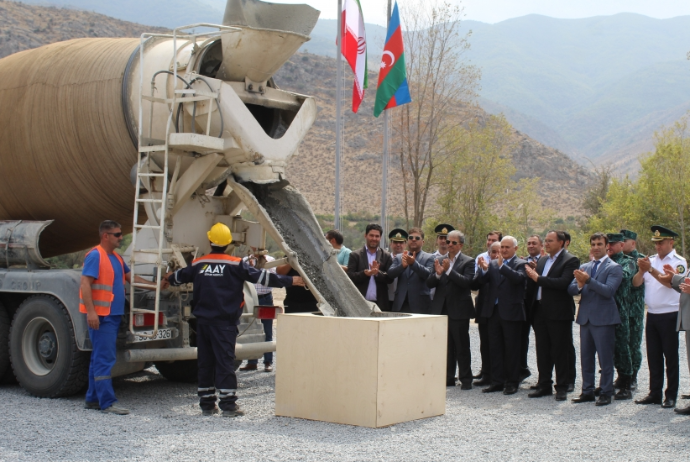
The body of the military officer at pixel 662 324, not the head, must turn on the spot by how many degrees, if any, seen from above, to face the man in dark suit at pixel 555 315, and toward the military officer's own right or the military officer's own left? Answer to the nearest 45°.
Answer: approximately 45° to the military officer's own right

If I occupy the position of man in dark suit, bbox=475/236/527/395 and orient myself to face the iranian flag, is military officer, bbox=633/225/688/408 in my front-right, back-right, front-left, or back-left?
back-right

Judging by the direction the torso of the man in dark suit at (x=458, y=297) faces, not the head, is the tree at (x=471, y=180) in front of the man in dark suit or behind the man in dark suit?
behind

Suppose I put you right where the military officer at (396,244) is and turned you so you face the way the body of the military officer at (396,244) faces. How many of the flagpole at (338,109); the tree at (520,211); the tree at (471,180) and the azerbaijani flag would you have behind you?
4

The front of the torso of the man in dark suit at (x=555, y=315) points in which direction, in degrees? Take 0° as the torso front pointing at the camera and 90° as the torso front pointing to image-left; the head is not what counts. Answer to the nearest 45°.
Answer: approximately 45°

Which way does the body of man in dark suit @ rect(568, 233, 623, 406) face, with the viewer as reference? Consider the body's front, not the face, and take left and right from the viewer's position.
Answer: facing the viewer and to the left of the viewer

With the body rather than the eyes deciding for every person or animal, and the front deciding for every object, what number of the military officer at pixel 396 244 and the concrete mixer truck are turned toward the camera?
1

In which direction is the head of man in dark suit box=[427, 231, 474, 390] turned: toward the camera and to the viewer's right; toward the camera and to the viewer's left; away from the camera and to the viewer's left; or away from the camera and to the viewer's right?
toward the camera and to the viewer's left

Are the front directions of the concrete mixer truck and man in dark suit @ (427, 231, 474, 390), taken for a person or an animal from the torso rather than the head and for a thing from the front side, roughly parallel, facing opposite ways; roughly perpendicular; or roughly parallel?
roughly perpendicular

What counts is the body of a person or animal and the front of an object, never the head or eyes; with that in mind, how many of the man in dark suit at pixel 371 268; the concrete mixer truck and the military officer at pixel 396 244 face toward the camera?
2

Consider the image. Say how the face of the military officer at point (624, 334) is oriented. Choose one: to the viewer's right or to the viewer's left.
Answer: to the viewer's left

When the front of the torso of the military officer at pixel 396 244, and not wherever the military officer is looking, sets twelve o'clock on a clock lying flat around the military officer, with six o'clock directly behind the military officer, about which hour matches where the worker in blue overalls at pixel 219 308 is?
The worker in blue overalls is roughly at 1 o'clock from the military officer.

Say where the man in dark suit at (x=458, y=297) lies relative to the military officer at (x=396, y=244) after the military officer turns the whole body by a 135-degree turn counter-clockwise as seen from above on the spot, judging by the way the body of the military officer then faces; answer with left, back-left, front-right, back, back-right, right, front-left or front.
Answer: right
